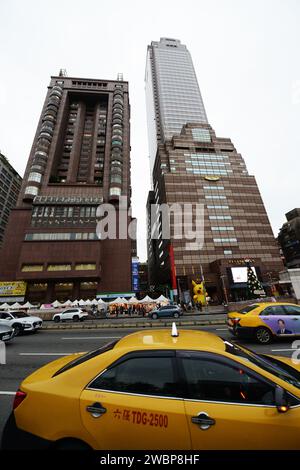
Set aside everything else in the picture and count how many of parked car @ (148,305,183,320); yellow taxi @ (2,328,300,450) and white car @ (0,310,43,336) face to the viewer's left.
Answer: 1

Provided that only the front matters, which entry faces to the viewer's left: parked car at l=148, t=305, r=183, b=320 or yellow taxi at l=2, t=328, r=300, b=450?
the parked car

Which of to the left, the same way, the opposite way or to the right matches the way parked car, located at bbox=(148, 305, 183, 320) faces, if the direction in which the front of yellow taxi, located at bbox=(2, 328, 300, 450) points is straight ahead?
the opposite way

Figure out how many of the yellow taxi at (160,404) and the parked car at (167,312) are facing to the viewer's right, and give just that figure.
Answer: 1

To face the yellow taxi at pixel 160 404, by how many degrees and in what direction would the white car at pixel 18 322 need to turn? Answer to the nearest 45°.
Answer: approximately 45° to its right

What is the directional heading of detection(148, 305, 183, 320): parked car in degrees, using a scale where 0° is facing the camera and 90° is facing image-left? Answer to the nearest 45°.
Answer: approximately 90°

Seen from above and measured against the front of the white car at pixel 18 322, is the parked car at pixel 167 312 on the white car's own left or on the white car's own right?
on the white car's own left

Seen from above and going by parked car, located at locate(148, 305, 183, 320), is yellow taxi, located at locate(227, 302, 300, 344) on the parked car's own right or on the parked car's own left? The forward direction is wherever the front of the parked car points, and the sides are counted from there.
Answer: on the parked car's own left

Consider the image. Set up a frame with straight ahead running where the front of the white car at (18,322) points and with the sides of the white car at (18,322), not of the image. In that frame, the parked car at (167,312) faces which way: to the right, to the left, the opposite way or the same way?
the opposite way

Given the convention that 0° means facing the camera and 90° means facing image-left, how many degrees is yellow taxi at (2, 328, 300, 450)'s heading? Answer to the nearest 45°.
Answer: approximately 270°

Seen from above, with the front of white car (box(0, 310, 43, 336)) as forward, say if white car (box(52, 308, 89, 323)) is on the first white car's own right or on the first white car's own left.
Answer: on the first white car's own left

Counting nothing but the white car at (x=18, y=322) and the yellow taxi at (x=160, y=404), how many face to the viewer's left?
0

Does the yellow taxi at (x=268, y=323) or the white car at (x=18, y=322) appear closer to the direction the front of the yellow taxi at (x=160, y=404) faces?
the yellow taxi
